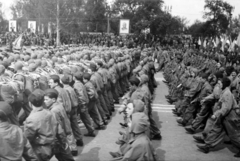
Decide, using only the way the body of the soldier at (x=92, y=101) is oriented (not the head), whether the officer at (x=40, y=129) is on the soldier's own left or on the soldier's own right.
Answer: on the soldier's own left

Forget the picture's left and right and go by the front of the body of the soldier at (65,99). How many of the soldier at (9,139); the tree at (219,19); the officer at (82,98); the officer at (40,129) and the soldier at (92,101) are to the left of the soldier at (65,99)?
2

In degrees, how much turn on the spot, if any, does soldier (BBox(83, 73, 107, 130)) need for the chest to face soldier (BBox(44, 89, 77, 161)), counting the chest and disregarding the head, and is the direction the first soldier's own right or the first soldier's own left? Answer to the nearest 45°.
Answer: approximately 90° to the first soldier's own left

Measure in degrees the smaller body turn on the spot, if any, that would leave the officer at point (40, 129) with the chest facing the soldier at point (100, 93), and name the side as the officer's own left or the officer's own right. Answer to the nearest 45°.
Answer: approximately 45° to the officer's own right
